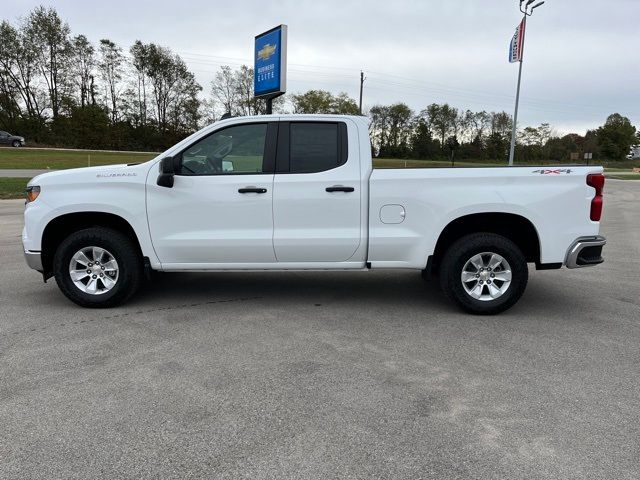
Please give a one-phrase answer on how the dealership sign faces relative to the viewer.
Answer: facing the viewer and to the left of the viewer

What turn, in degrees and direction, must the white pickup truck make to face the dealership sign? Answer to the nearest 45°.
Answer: approximately 90° to its right

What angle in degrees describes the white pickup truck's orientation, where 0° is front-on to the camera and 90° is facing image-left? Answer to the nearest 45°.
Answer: approximately 90°

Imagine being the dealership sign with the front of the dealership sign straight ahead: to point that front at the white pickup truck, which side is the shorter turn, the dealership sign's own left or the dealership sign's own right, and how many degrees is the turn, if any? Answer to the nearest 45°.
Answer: approximately 45° to the dealership sign's own left

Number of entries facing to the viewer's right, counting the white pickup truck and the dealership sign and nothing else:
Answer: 0
